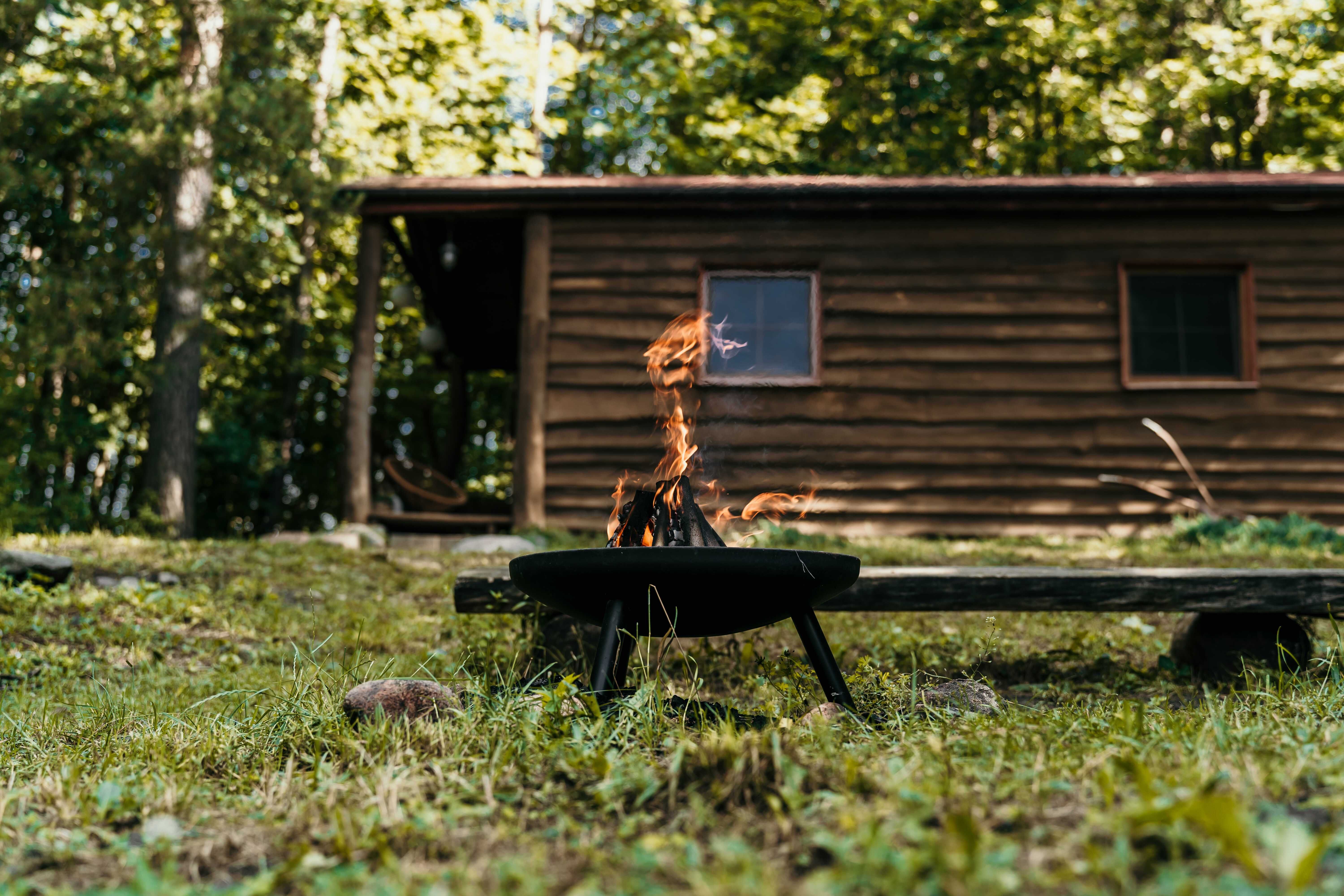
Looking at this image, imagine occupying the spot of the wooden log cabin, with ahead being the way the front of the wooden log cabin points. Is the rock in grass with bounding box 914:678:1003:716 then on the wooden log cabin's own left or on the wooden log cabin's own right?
on the wooden log cabin's own left

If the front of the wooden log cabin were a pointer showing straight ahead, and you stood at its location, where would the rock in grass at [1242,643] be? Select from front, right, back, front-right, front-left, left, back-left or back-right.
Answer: left

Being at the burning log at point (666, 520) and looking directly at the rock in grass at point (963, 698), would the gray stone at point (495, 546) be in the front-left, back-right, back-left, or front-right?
back-left
